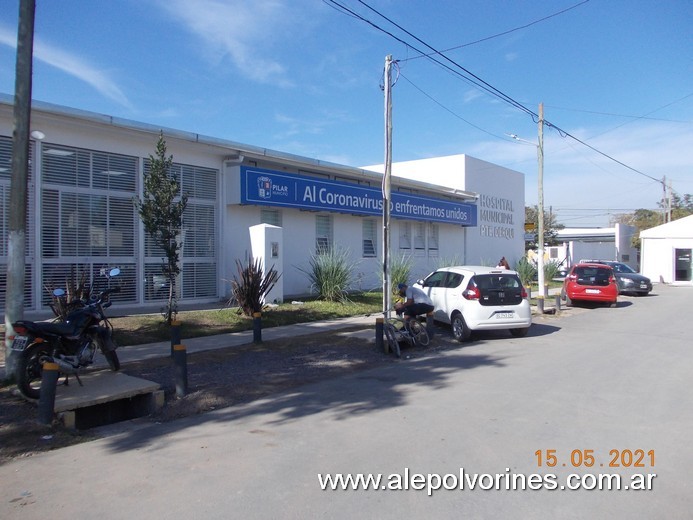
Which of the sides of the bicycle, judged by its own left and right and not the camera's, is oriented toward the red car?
back

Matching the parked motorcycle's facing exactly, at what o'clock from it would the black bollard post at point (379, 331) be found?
The black bollard post is roughly at 1 o'clock from the parked motorcycle.

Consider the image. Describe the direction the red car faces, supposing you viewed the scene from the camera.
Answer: facing away from the viewer

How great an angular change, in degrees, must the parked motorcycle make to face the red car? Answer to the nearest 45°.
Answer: approximately 45° to its right

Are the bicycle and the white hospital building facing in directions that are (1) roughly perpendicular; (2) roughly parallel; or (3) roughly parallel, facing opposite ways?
roughly perpendicular

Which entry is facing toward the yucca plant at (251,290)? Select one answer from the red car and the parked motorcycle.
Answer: the parked motorcycle

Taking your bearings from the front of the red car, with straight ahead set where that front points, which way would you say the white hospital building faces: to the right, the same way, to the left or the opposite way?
to the right

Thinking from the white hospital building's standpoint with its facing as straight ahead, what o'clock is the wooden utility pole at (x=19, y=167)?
The wooden utility pole is roughly at 2 o'clock from the white hospital building.

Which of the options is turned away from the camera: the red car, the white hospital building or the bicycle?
the red car

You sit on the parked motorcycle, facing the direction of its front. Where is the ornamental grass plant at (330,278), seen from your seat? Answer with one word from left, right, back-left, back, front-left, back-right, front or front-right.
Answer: front

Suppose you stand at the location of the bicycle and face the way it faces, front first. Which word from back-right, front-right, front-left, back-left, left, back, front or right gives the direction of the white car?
back

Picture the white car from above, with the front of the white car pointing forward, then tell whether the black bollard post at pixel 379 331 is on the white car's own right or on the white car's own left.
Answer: on the white car's own left

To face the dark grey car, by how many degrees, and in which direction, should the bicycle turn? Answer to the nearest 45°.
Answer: approximately 180°

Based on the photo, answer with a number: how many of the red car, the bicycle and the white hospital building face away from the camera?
1

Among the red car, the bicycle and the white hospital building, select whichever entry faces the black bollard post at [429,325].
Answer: the white hospital building

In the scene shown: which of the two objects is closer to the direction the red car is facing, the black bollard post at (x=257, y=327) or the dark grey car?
the dark grey car

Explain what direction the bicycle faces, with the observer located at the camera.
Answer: facing the viewer and to the left of the viewer

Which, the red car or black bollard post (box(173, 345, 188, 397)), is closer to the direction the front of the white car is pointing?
the red car

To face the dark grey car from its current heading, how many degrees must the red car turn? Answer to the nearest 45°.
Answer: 0° — it already faces it
